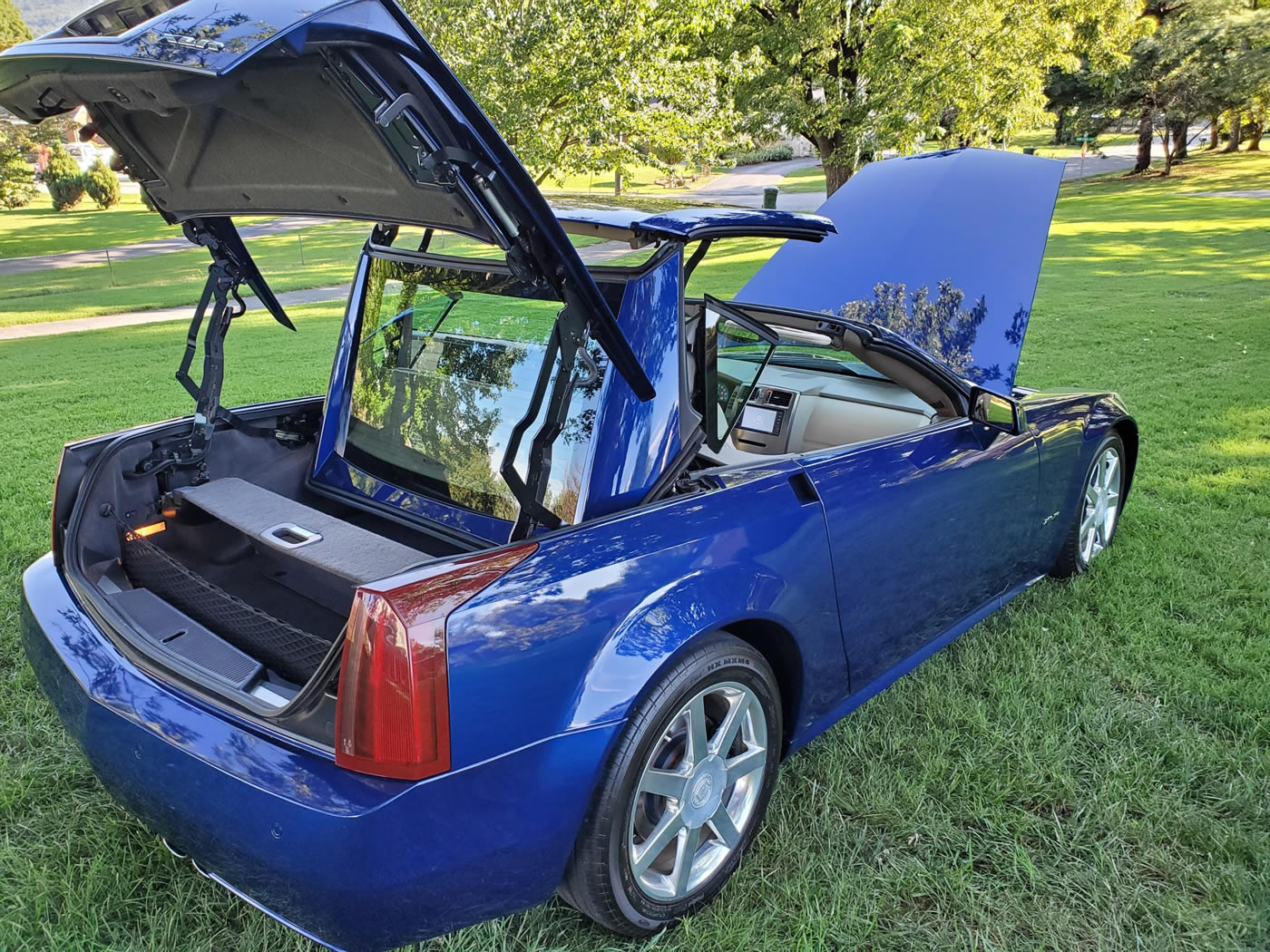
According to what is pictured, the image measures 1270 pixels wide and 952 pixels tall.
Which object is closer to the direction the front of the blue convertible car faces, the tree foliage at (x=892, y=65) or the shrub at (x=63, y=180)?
the tree foliage

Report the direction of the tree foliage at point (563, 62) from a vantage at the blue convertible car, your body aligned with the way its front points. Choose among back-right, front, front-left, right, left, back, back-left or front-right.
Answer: front-left

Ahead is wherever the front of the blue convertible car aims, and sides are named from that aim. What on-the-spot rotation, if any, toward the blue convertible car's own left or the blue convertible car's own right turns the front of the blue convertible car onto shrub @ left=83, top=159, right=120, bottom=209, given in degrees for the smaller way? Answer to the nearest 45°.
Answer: approximately 90° to the blue convertible car's own left

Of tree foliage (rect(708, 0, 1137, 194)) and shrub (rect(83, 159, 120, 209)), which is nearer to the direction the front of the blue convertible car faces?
the tree foliage

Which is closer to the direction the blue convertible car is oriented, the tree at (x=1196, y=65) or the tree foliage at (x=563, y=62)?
the tree

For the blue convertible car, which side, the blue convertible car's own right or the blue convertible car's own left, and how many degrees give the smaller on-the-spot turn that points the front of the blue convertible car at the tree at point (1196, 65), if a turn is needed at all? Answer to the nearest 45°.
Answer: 0° — it already faces it

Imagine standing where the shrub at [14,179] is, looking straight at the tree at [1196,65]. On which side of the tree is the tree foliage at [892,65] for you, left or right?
right

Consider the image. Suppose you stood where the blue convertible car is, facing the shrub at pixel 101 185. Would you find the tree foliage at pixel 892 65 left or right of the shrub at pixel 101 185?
right

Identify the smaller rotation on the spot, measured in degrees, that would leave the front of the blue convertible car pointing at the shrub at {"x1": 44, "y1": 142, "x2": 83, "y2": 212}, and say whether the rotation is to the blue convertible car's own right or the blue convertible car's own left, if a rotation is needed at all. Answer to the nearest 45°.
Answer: approximately 90° to the blue convertible car's own left

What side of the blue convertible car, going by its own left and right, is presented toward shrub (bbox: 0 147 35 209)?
left

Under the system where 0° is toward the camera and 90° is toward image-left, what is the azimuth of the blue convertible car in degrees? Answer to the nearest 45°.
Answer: approximately 225°

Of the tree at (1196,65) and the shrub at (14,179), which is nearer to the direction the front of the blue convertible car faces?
the tree
